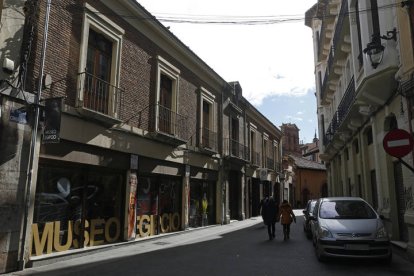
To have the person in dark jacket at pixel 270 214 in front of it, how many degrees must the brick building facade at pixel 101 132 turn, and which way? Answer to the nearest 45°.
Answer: approximately 45° to its left

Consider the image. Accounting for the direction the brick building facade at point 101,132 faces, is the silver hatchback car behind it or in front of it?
in front

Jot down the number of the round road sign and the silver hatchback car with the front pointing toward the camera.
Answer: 2

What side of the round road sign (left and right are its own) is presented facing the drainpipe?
right

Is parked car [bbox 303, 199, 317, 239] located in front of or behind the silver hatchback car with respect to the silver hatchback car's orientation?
behind

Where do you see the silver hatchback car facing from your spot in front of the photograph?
facing the viewer

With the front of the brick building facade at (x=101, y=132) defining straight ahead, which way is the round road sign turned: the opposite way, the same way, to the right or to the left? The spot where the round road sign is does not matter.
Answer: to the right

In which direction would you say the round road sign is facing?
toward the camera

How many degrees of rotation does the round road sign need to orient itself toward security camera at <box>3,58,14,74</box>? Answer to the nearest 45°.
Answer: approximately 45° to its right

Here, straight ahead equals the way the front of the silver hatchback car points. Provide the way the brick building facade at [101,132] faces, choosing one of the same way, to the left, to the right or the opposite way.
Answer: to the left
